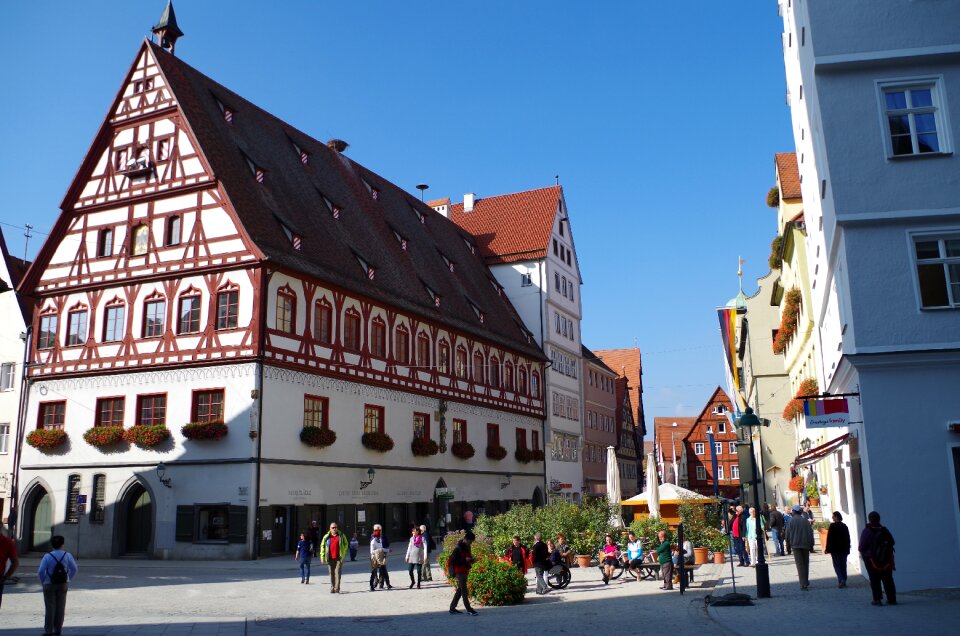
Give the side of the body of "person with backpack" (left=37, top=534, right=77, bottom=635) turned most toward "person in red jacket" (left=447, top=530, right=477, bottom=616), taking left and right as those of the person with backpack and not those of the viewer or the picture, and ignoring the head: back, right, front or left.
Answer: right

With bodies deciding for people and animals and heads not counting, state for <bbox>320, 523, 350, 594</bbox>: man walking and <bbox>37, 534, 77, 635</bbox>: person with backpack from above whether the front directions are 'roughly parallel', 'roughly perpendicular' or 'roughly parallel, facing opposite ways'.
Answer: roughly parallel, facing opposite ways

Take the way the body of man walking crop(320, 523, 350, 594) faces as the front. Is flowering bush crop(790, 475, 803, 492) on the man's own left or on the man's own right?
on the man's own left

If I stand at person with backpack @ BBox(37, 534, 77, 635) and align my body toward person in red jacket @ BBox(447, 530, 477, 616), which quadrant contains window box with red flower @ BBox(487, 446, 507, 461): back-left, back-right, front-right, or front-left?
front-left

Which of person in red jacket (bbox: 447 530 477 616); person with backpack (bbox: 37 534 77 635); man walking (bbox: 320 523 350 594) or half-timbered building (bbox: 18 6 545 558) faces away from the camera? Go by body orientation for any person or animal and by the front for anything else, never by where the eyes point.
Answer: the person with backpack

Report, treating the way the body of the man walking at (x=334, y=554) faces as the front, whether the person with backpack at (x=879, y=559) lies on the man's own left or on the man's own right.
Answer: on the man's own left

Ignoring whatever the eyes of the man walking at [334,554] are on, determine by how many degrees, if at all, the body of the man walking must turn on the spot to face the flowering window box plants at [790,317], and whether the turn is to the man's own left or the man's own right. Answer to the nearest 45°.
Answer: approximately 135° to the man's own left

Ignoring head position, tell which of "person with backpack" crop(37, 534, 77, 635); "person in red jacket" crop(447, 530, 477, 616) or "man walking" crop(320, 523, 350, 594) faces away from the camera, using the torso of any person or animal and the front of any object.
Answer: the person with backpack

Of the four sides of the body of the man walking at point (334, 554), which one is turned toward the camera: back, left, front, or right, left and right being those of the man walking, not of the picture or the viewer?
front

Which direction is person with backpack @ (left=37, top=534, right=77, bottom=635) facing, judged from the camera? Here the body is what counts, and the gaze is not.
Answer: away from the camera
